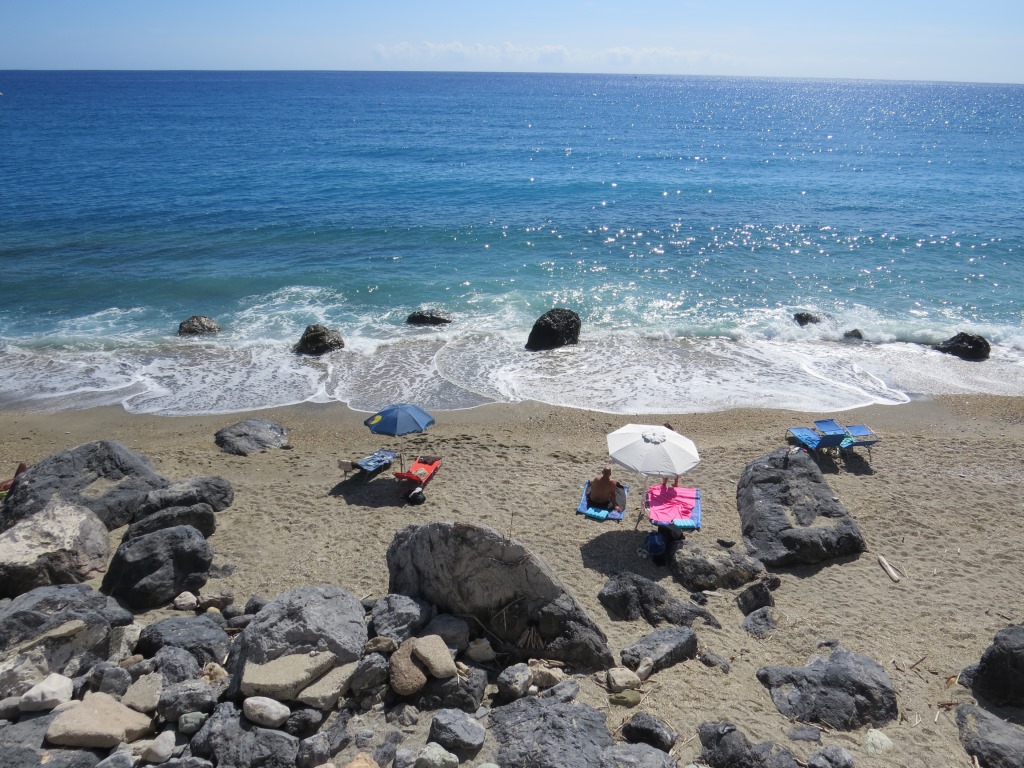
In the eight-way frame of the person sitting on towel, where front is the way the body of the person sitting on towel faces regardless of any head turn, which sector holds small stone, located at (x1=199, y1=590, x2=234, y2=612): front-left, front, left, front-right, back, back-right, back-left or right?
back-left

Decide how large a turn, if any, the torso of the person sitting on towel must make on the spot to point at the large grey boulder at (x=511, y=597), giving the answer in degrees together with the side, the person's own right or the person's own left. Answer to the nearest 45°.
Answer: approximately 180°

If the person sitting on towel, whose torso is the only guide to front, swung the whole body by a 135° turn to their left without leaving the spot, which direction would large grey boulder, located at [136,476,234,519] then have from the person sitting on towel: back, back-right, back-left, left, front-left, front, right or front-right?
front-right

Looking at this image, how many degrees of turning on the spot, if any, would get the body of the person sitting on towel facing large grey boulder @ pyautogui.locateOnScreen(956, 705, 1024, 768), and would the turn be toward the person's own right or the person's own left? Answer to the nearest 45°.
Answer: approximately 135° to the person's own right

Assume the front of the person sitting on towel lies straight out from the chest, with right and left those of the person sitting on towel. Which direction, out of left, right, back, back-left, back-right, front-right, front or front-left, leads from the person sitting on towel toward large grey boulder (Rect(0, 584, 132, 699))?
back-left

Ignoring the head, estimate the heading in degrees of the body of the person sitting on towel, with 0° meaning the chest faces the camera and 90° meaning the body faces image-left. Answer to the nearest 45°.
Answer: approximately 180°

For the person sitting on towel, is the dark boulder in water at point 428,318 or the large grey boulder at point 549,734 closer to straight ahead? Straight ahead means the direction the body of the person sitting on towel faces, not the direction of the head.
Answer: the dark boulder in water

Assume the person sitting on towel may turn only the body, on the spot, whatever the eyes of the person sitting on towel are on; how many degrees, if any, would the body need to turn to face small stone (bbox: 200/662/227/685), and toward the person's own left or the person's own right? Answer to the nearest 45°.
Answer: approximately 135° to the person's own left

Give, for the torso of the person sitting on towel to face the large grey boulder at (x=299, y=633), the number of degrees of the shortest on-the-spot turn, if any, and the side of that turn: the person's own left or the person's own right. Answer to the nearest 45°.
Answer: approximately 135° to the person's own left

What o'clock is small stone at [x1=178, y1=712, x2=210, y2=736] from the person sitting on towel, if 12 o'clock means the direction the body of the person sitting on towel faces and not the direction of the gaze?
The small stone is roughly at 7 o'clock from the person sitting on towel.

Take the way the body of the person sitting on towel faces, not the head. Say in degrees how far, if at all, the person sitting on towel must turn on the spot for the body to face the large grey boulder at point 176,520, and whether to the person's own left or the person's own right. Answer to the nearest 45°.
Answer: approximately 90° to the person's own left

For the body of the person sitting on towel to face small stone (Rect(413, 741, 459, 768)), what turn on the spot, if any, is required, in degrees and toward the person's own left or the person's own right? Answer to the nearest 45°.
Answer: approximately 180°

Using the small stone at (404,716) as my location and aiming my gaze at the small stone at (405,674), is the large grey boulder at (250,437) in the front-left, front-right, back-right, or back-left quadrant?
front-left

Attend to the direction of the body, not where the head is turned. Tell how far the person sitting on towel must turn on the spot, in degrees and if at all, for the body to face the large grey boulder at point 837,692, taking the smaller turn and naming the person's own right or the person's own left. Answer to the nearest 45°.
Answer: approximately 135° to the person's own right
